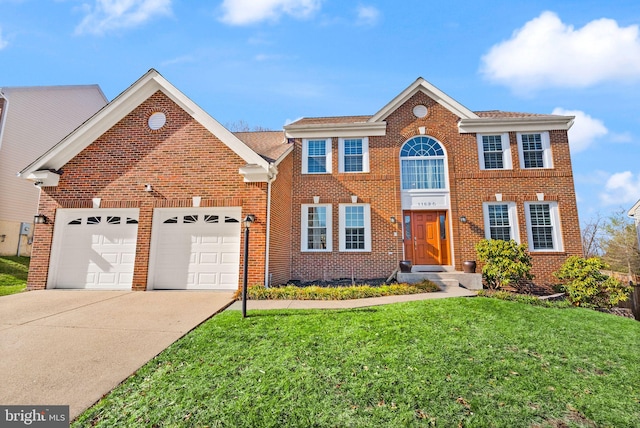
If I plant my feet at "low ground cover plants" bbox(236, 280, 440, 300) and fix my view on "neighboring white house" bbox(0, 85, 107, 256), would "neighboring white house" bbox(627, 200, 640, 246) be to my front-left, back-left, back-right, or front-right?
back-right

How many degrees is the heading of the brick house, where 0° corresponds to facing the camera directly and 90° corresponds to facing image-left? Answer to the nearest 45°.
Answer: approximately 0°

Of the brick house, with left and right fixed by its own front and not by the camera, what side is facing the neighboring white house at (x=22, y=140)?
right

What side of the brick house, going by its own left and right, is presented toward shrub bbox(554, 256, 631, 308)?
left

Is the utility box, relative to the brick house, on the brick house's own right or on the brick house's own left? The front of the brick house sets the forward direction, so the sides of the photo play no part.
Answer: on the brick house's own right

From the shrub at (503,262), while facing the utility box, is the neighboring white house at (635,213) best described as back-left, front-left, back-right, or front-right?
back-right
